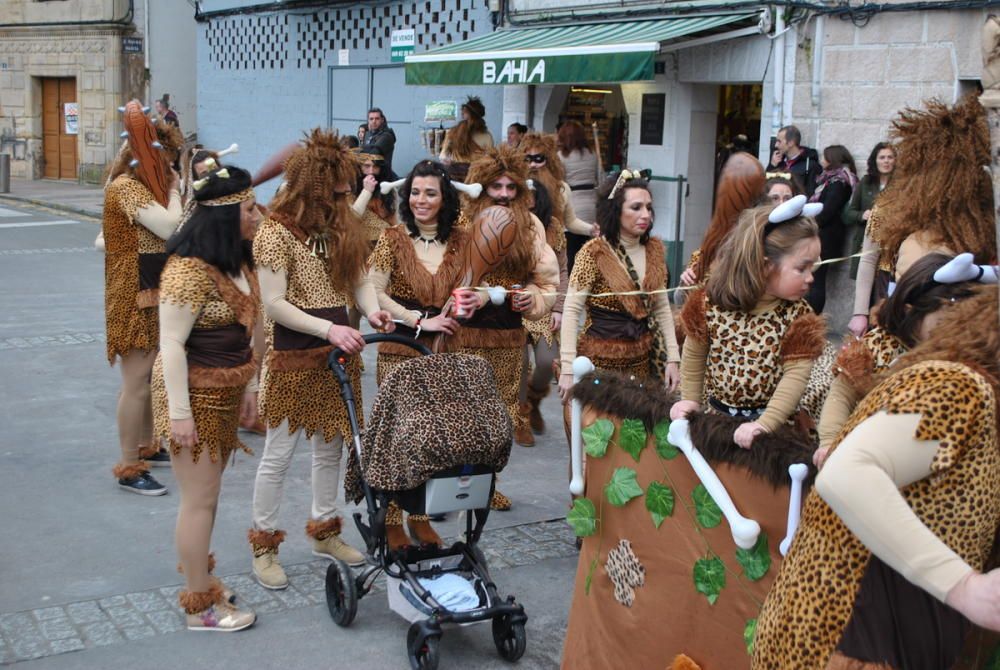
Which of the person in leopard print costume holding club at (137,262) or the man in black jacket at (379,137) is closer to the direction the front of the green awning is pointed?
the person in leopard print costume holding club

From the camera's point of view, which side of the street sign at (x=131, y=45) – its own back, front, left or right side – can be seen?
front

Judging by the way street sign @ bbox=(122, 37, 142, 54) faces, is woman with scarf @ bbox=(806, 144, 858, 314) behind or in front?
in front

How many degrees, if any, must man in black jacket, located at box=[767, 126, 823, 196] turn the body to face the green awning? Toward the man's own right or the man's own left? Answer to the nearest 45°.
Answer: approximately 90° to the man's own right

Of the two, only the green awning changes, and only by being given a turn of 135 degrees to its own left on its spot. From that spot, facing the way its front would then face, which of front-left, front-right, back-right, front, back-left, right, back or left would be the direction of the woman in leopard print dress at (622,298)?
right

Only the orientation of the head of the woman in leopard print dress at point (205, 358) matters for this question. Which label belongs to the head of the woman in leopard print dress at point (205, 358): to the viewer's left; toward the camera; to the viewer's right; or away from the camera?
to the viewer's right

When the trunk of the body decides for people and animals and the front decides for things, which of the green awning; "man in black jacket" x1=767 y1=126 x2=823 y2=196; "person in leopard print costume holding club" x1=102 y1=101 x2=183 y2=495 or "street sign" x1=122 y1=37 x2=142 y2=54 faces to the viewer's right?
the person in leopard print costume holding club

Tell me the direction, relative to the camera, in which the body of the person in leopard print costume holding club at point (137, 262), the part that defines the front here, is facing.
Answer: to the viewer's right
